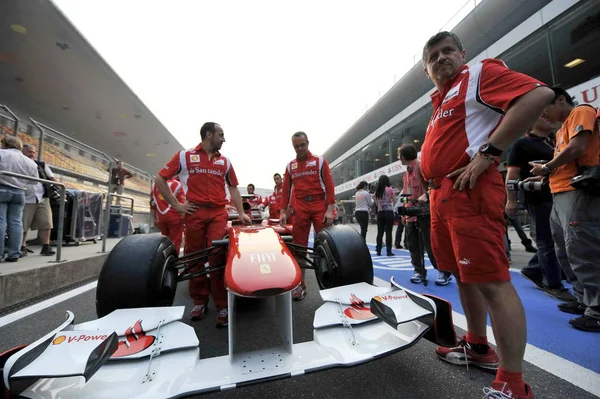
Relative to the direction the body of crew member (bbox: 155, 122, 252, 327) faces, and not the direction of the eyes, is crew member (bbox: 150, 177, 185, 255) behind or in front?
behind

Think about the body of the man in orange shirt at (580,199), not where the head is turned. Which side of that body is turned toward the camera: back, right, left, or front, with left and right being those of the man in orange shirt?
left

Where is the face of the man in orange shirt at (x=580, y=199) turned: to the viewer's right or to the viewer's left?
to the viewer's left

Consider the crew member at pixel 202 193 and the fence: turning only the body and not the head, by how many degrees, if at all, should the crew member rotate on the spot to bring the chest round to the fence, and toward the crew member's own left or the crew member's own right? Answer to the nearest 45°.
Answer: approximately 135° to the crew member's own right

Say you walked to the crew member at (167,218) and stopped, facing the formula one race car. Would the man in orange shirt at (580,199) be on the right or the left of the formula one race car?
left

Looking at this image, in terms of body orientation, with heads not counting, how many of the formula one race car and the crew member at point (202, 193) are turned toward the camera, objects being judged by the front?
2

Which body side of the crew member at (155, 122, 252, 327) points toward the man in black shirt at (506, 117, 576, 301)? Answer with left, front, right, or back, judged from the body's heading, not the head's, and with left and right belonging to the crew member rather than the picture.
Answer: left

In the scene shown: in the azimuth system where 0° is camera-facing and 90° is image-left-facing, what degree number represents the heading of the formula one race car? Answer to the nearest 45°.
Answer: approximately 0°
